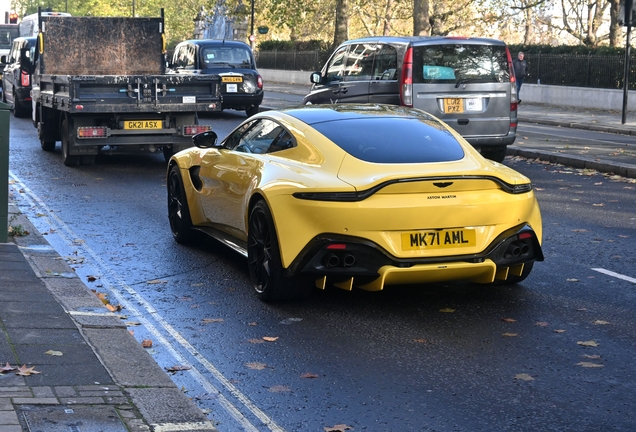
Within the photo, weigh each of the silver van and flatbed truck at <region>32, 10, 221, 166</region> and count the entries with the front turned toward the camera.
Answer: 0

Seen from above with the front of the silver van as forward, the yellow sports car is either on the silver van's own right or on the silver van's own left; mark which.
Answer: on the silver van's own left

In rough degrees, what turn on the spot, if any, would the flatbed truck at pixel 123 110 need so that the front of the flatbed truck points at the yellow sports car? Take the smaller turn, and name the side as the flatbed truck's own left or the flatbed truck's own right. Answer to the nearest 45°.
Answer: approximately 180°

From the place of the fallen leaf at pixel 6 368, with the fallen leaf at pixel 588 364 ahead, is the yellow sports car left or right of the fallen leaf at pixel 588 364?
left

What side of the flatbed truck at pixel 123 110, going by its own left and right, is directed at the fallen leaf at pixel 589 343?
back

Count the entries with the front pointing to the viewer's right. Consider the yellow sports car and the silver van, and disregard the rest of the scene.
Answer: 0

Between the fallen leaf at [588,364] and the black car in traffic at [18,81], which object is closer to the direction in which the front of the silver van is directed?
the black car in traffic

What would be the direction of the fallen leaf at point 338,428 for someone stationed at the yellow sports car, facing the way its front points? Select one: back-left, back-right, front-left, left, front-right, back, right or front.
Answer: back-left

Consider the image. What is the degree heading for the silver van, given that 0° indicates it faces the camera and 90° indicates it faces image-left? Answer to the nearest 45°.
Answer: approximately 135°

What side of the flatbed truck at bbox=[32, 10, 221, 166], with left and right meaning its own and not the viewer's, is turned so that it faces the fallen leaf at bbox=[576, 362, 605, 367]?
back

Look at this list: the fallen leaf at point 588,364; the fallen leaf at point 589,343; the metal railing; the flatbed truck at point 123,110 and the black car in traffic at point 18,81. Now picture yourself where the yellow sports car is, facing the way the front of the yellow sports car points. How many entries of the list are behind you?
2

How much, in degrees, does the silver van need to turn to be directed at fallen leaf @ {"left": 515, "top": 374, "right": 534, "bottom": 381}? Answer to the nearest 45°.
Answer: approximately 135° to its left

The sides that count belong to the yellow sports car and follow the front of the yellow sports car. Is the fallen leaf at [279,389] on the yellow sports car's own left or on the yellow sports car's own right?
on the yellow sports car's own left

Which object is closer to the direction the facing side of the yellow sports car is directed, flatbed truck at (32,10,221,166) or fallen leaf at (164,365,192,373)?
the flatbed truck

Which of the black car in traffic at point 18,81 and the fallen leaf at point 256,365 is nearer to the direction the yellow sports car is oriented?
the black car in traffic

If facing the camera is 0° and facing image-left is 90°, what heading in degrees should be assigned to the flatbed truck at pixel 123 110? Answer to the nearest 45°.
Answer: approximately 180°

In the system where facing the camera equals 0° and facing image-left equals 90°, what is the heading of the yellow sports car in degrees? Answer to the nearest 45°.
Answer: approximately 135°

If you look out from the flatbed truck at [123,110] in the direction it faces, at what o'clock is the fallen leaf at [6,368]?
The fallen leaf is roughly at 6 o'clock from the flatbed truck.

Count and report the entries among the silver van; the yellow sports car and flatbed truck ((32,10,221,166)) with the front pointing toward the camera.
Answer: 0
